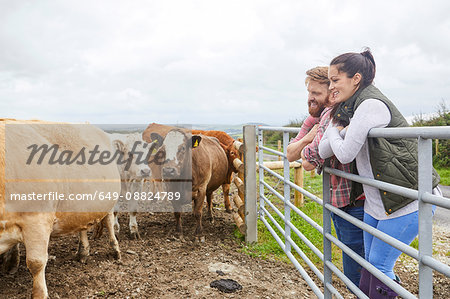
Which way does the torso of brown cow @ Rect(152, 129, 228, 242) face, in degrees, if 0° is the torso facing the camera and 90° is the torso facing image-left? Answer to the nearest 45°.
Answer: approximately 45°

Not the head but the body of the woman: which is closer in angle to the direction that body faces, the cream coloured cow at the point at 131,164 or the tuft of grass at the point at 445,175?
the cream coloured cow

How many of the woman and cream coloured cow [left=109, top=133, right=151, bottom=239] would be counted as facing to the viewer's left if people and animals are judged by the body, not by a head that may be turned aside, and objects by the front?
1

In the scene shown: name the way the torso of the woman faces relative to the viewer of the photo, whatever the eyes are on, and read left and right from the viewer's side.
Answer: facing to the left of the viewer

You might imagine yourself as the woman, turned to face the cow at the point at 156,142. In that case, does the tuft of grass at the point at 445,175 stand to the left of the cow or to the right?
right

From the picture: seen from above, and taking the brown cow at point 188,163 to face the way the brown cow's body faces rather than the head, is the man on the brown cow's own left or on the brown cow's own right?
on the brown cow's own left
